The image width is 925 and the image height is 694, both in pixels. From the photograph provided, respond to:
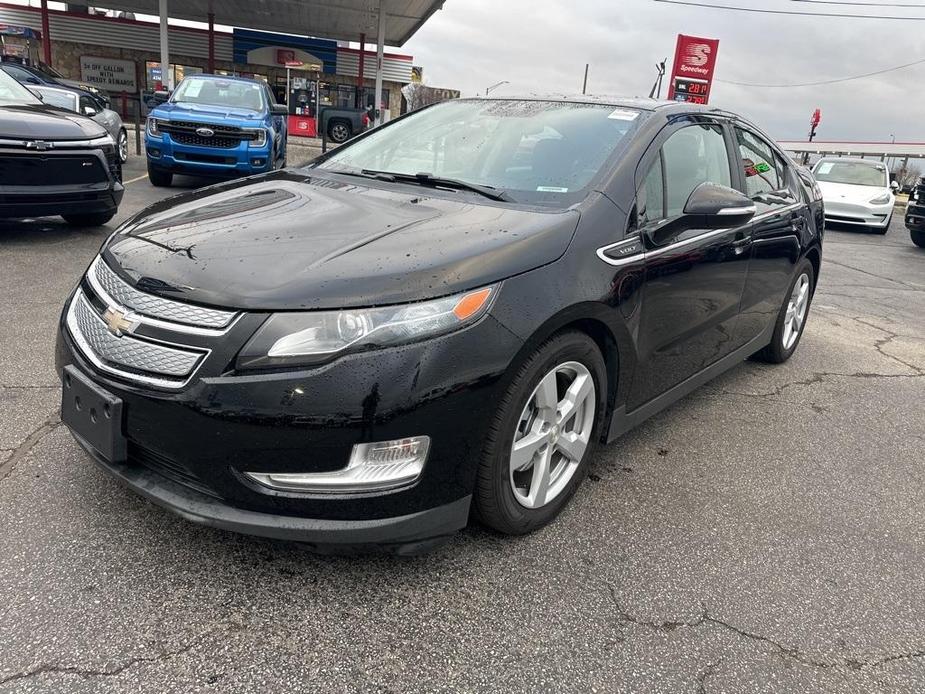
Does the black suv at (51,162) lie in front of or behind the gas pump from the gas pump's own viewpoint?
in front

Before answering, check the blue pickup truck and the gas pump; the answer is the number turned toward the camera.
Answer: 2

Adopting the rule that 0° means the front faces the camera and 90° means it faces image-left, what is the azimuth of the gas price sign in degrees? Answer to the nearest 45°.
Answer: approximately 0°

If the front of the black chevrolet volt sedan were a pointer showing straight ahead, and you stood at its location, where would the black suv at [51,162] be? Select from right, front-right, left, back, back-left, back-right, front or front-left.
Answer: right

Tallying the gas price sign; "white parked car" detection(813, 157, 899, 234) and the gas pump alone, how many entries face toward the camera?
3

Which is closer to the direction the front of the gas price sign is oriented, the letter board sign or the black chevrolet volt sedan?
the black chevrolet volt sedan

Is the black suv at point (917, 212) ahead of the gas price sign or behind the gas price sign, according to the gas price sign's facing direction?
ahead

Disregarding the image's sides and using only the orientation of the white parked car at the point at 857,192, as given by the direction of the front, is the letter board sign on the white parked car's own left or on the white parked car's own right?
on the white parked car's own right

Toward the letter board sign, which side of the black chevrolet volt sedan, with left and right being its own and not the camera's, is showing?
right

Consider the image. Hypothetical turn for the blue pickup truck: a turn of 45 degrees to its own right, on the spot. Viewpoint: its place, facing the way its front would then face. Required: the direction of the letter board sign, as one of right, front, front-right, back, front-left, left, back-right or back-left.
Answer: back-right

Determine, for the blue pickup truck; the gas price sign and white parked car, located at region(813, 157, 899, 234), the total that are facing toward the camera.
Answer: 3
